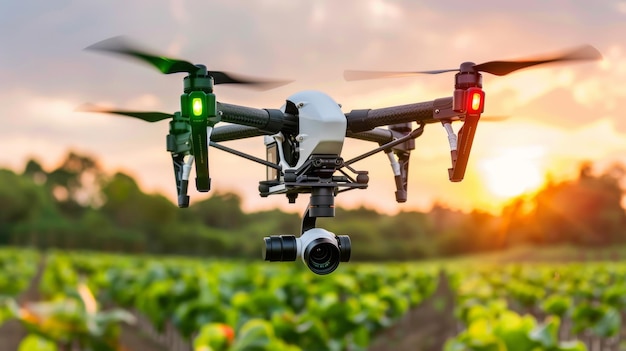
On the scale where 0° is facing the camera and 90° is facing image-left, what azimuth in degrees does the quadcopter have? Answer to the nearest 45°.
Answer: approximately 0°
